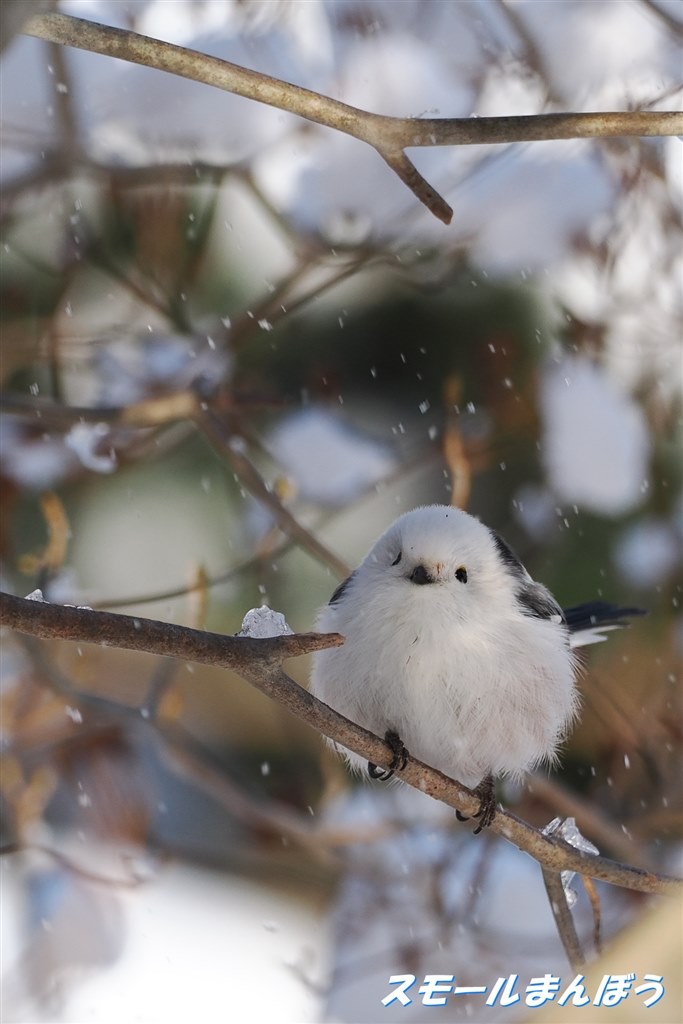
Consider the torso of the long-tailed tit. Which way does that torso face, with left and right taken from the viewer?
facing the viewer and to the left of the viewer
